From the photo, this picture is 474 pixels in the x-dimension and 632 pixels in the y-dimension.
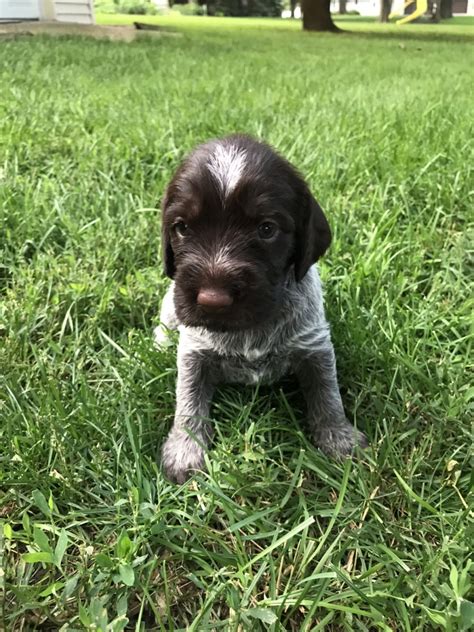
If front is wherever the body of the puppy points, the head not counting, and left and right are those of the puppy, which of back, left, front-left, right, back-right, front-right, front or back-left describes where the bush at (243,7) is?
back

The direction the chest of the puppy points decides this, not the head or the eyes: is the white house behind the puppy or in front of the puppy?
behind

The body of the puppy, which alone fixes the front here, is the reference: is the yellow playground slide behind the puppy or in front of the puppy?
behind

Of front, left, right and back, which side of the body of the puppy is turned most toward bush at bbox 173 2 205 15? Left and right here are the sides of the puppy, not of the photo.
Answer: back

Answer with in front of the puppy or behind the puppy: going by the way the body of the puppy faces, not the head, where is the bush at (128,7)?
behind

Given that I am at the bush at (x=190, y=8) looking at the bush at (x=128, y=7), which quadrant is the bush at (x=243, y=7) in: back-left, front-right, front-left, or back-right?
back-right

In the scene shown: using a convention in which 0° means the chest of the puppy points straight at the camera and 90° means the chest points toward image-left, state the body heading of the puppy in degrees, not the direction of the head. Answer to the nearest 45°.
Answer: approximately 0°
